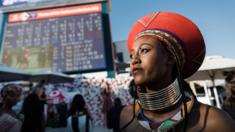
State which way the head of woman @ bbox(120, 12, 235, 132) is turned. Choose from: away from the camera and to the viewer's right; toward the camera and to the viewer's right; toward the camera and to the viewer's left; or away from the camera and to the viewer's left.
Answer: toward the camera and to the viewer's left

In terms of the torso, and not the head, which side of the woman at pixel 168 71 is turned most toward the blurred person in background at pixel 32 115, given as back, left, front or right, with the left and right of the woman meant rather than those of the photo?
right

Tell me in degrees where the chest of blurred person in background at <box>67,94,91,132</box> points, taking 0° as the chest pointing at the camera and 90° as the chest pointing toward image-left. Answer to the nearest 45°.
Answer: approximately 180°

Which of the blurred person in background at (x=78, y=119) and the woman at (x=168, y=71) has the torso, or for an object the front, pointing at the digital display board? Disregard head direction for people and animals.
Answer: the blurred person in background

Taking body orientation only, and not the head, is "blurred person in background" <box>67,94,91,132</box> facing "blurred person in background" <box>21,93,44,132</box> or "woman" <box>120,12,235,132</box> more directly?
the blurred person in background

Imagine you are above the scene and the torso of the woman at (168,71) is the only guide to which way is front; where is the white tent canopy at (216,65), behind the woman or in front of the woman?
behind

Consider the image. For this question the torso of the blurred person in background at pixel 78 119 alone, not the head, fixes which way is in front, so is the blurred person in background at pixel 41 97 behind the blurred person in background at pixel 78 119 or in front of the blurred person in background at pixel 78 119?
in front

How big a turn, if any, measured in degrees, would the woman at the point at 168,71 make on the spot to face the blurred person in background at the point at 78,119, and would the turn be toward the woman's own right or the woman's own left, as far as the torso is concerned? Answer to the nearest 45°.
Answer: approximately 90° to the woman's own right

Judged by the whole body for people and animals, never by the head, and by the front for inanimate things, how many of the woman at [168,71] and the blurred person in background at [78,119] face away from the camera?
1

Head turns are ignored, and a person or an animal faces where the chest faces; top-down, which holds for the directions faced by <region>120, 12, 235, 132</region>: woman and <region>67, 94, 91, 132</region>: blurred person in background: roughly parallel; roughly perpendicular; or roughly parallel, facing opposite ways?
roughly parallel, facing opposite ways

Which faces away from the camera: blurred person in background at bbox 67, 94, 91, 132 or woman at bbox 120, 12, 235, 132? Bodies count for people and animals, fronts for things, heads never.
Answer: the blurred person in background
